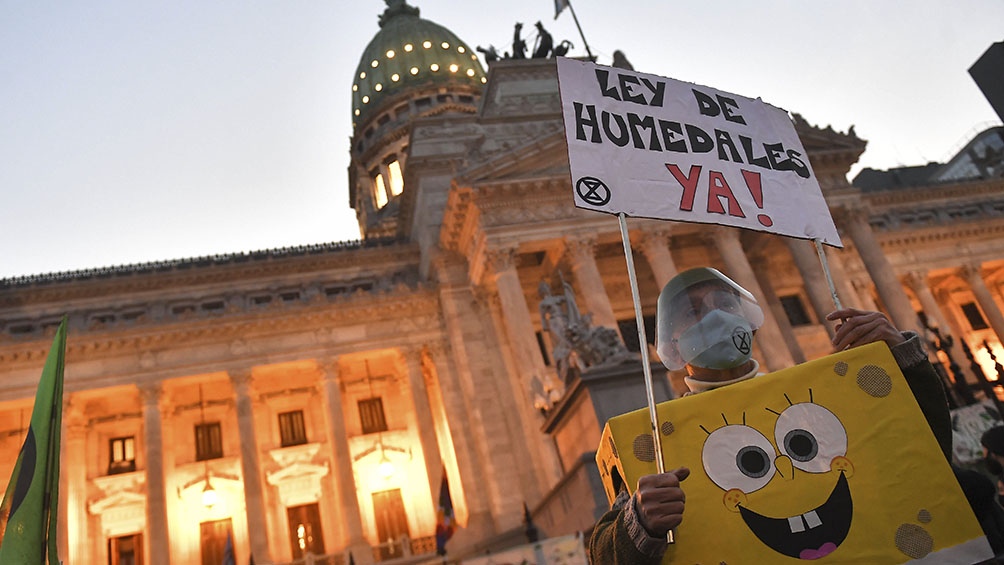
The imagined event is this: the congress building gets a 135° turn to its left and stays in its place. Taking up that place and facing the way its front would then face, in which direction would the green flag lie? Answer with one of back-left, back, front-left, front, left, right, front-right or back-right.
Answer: back

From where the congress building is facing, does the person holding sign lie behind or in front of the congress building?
in front
